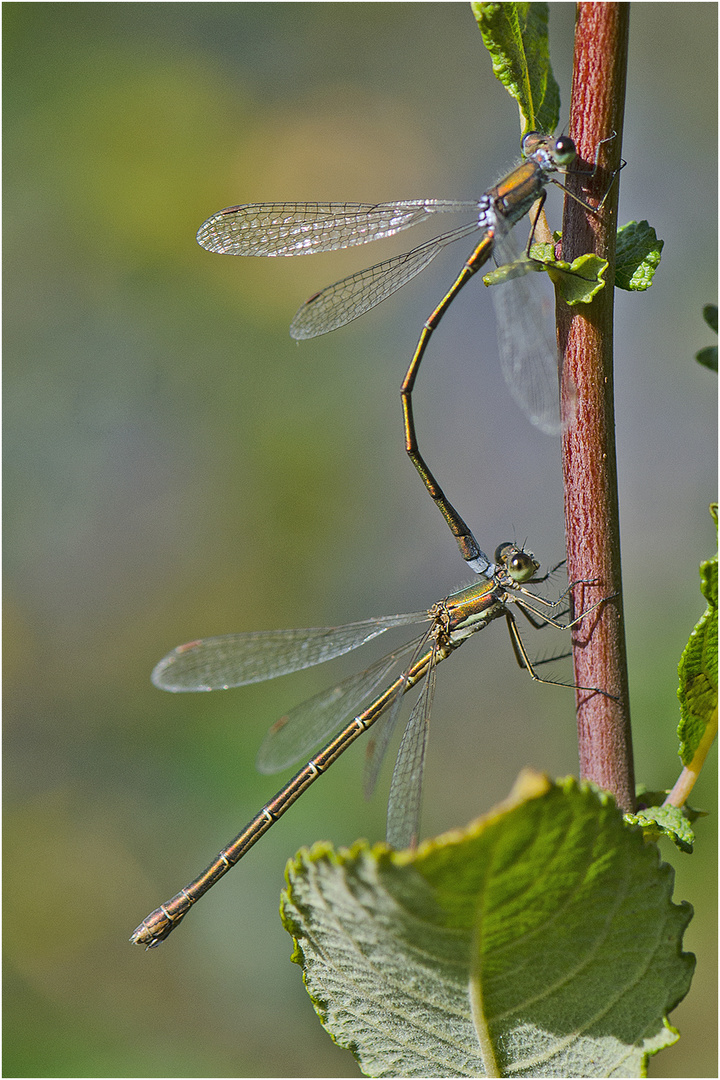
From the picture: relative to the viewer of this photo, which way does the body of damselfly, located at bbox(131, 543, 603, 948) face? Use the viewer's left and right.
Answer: facing to the right of the viewer
